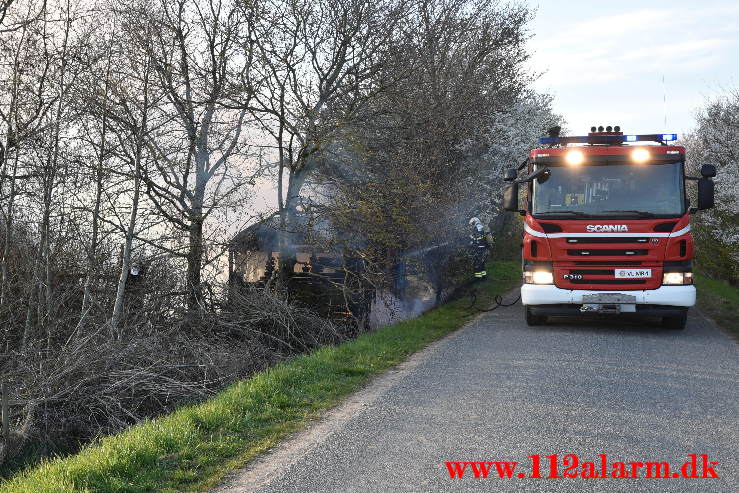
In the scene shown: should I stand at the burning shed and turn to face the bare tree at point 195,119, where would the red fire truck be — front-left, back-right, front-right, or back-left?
back-left

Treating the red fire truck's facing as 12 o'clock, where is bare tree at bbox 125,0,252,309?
The bare tree is roughly at 3 o'clock from the red fire truck.

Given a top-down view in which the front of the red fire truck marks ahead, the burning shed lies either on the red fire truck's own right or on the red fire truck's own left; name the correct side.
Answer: on the red fire truck's own right

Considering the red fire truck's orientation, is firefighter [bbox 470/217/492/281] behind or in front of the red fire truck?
behind

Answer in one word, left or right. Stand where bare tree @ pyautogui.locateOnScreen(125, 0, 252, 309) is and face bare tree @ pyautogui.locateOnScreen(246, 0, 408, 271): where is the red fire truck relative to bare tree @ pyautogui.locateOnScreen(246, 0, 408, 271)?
right

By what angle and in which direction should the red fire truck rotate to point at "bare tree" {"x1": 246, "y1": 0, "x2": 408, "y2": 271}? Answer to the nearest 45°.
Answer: approximately 90° to its right

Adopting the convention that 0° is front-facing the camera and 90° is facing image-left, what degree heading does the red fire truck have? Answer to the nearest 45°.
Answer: approximately 0°
